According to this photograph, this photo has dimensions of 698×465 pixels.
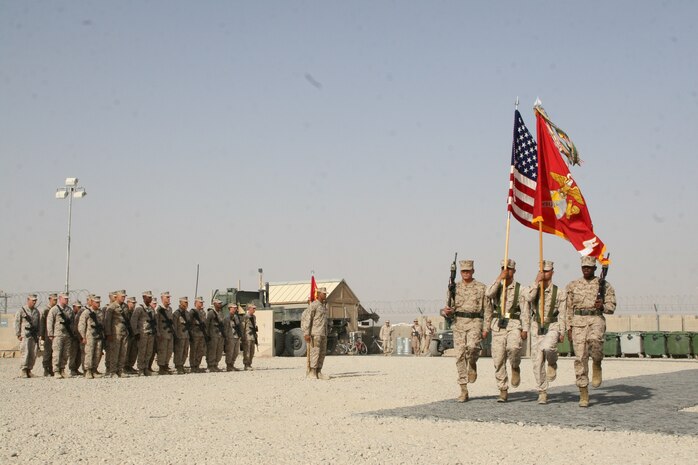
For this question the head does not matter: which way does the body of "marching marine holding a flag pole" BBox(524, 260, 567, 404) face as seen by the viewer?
toward the camera

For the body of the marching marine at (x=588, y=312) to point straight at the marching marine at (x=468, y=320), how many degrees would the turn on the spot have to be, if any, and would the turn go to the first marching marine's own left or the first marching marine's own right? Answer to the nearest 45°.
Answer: approximately 90° to the first marching marine's own right

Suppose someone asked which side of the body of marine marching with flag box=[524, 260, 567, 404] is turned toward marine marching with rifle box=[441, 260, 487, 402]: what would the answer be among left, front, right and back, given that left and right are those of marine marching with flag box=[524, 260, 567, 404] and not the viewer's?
right

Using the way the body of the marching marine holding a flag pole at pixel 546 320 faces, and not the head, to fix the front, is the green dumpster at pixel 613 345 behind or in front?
behind

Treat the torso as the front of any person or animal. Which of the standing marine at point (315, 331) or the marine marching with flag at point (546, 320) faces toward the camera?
the marine marching with flag at point (546, 320)

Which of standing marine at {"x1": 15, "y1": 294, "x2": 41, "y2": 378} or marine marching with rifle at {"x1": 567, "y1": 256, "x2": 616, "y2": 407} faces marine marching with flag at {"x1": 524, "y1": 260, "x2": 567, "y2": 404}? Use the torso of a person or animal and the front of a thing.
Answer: standing marine at {"x1": 15, "y1": 294, "x2": 41, "y2": 378}

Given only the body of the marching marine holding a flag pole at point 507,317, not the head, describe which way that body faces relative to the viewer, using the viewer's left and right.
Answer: facing the viewer

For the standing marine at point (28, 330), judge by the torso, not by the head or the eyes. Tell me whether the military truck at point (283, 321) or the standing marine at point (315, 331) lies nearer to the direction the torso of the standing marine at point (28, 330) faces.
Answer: the standing marine
